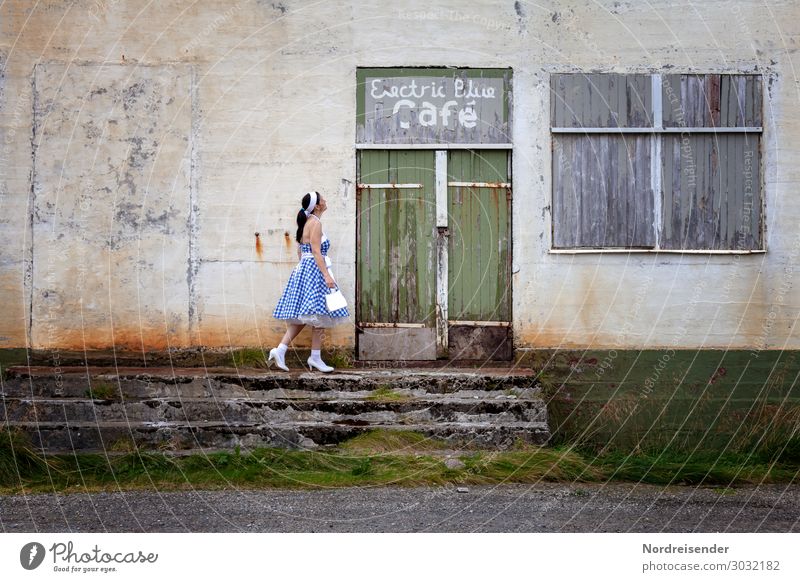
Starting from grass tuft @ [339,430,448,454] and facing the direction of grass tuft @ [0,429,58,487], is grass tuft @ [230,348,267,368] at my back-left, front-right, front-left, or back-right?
front-right

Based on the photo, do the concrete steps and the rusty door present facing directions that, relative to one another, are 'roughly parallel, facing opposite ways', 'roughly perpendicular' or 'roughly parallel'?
roughly parallel

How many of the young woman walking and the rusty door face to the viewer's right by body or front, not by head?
1

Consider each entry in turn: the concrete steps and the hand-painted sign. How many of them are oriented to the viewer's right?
0

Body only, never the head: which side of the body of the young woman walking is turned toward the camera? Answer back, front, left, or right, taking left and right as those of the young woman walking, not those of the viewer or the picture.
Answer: right

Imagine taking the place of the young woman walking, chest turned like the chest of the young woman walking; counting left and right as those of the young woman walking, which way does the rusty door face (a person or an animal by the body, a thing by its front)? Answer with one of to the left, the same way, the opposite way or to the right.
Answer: to the right

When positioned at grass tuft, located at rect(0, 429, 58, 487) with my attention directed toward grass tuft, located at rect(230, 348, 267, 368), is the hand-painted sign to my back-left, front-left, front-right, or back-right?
front-right

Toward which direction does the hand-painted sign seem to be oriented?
toward the camera

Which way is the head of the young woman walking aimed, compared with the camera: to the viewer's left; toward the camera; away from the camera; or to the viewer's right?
to the viewer's right

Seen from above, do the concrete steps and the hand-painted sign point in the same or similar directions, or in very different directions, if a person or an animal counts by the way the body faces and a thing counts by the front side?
same or similar directions

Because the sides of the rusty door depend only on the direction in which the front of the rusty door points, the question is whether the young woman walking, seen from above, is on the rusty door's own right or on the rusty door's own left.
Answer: on the rusty door's own right

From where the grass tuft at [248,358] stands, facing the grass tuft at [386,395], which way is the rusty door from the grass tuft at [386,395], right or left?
left

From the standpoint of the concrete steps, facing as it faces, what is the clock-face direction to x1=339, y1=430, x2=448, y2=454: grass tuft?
The grass tuft is roughly at 10 o'clock from the concrete steps.
